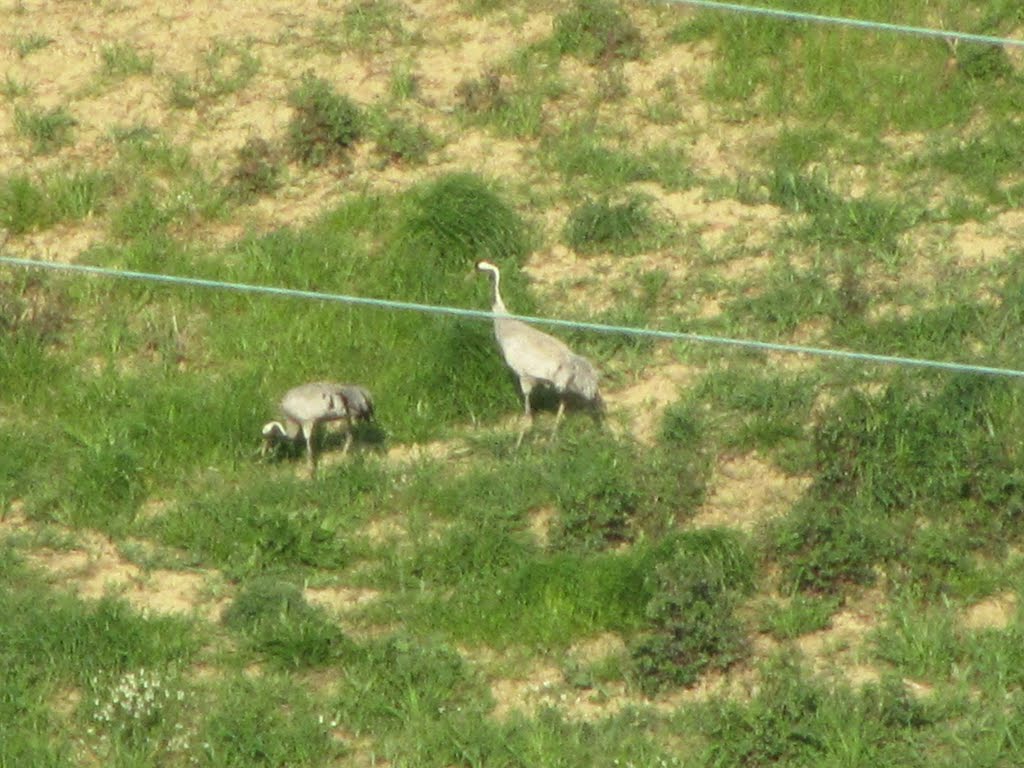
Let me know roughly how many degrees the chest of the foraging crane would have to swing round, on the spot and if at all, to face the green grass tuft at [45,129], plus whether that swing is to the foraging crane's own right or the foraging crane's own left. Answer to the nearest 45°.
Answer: approximately 45° to the foraging crane's own right

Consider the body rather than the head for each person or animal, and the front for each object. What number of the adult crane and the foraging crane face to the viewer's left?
2

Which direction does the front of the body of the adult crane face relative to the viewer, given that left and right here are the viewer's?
facing to the left of the viewer

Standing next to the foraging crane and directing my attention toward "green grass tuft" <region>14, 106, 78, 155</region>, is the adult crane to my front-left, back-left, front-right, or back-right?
back-right

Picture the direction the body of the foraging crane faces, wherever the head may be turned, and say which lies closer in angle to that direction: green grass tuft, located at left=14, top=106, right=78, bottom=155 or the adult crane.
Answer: the green grass tuft

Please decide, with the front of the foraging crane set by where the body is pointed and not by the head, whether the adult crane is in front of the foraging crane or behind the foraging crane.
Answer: behind

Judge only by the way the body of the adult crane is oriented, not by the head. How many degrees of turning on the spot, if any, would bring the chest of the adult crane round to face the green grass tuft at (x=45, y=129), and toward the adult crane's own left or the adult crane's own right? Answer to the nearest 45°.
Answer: approximately 45° to the adult crane's own right

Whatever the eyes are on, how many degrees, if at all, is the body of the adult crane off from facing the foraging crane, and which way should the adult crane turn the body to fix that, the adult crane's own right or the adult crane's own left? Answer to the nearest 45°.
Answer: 0° — it already faces it

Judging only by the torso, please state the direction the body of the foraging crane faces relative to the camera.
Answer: to the viewer's left
